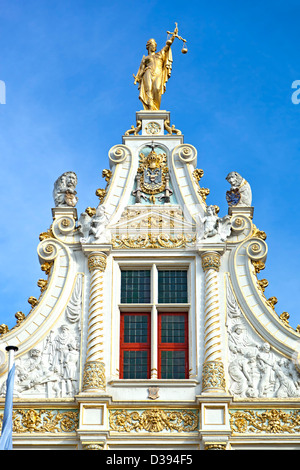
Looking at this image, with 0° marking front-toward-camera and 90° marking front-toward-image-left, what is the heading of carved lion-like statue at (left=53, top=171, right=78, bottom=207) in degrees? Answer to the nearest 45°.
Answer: approximately 315°

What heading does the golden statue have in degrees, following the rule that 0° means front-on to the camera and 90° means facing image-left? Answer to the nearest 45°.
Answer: approximately 0°

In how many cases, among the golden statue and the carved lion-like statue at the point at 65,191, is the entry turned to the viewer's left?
0
